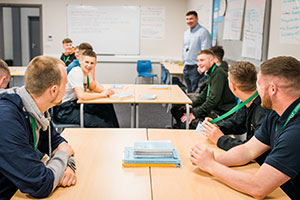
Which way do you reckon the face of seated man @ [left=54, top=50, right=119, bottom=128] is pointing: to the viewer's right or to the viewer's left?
to the viewer's right

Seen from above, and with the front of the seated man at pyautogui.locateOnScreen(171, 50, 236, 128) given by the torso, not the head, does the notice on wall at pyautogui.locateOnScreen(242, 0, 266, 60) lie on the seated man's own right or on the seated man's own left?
on the seated man's own right

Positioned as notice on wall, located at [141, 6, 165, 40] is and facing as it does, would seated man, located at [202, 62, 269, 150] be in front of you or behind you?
in front

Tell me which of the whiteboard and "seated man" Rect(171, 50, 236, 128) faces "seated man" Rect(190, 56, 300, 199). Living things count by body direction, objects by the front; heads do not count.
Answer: the whiteboard

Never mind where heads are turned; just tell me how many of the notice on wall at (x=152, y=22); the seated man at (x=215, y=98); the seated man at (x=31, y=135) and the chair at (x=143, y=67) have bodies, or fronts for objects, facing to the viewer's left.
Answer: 1

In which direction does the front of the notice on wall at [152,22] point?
toward the camera

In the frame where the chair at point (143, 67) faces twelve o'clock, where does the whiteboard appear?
The whiteboard is roughly at 5 o'clock from the chair.

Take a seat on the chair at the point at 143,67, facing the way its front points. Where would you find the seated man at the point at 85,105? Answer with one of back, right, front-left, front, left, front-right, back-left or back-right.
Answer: front-right

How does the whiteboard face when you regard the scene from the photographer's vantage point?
facing the viewer

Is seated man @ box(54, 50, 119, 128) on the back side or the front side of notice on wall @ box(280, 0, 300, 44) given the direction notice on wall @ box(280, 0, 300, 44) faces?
on the front side

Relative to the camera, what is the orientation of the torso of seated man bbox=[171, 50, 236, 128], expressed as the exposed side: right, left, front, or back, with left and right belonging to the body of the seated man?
left

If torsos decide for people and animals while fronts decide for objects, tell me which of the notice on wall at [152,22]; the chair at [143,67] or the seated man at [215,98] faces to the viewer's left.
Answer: the seated man

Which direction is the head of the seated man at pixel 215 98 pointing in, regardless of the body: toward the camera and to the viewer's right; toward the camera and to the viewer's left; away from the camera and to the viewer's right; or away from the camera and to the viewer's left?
toward the camera and to the viewer's left

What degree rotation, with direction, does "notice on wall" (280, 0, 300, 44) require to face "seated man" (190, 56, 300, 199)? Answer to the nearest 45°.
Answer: approximately 45° to its left

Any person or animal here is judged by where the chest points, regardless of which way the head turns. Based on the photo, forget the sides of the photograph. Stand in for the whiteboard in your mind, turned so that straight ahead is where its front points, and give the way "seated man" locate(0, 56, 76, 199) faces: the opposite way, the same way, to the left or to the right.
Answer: to the left

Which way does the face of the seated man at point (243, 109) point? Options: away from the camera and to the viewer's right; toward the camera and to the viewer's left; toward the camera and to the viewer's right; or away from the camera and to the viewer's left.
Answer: away from the camera and to the viewer's left

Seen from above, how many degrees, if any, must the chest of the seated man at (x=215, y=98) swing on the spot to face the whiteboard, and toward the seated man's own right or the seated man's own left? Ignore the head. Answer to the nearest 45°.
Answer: approximately 45° to the seated man's own right

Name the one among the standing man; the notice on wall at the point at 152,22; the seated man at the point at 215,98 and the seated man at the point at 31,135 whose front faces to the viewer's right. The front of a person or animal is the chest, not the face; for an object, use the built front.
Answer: the seated man at the point at 31,135

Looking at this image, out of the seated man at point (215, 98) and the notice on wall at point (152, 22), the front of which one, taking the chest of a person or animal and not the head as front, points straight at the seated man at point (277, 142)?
the notice on wall

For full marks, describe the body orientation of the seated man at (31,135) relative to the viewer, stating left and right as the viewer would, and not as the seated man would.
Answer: facing to the right of the viewer

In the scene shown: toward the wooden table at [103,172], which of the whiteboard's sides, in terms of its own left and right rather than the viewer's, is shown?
front
